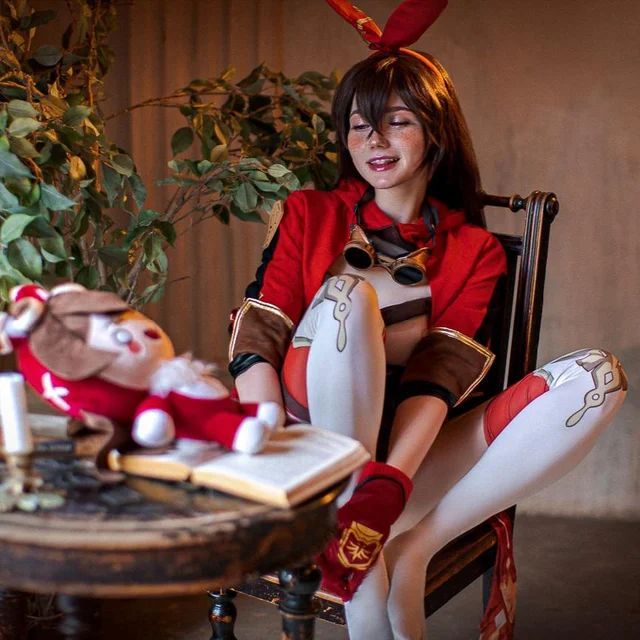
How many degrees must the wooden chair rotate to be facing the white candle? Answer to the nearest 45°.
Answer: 0° — it already faces it

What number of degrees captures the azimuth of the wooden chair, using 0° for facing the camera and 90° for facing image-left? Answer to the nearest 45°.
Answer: approximately 45°

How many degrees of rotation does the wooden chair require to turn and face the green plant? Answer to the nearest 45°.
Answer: approximately 45° to its right

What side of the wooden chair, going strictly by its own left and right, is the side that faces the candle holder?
front

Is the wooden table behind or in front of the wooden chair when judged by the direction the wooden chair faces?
in front

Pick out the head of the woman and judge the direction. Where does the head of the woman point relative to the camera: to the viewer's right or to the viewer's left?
to the viewer's left
